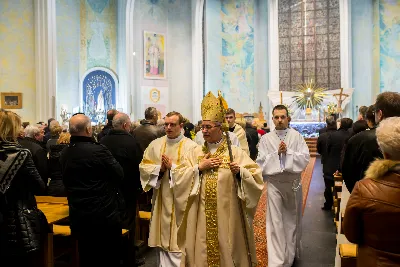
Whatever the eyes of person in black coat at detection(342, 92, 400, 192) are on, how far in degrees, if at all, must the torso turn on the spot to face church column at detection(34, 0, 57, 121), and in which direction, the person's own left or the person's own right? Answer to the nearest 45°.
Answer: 0° — they already face it

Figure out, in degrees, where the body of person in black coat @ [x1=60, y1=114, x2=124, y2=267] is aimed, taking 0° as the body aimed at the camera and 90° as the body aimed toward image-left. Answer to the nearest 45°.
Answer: approximately 225°

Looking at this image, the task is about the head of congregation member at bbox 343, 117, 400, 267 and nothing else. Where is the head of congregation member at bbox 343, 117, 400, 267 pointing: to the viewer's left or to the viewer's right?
to the viewer's left

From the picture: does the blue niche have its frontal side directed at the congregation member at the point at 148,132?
yes

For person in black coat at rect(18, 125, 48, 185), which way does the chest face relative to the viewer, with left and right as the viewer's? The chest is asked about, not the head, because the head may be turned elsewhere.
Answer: facing away from the viewer and to the right of the viewer

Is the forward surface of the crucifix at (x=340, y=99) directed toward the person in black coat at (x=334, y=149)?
yes

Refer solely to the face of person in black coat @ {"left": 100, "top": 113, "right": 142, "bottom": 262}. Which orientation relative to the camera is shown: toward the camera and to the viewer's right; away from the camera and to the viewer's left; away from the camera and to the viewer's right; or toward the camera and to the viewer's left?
away from the camera and to the viewer's right

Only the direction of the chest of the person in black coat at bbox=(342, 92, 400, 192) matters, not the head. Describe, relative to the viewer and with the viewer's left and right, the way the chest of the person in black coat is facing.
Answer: facing away from the viewer and to the left of the viewer

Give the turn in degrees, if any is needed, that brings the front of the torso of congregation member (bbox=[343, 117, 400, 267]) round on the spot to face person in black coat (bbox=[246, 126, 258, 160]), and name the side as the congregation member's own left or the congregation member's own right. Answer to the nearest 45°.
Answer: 0° — they already face them

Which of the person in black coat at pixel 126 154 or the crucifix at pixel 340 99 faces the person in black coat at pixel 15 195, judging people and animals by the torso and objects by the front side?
the crucifix

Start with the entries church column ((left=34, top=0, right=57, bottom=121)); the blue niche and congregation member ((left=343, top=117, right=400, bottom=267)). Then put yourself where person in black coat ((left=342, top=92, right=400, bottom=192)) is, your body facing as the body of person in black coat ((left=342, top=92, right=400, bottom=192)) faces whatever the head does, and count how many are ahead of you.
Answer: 2

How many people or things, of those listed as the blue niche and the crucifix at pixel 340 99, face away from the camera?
0

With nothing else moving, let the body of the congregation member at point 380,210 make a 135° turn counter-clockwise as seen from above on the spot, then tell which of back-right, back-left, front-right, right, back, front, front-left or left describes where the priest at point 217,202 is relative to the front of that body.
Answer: right

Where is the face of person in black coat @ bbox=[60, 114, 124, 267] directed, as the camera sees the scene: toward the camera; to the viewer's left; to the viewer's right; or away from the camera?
away from the camera

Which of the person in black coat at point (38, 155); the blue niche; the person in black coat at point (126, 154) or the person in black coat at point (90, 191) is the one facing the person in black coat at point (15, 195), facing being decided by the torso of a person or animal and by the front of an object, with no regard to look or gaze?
the blue niche

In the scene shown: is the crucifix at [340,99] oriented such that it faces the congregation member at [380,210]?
yes

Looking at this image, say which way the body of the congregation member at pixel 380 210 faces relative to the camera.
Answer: away from the camera

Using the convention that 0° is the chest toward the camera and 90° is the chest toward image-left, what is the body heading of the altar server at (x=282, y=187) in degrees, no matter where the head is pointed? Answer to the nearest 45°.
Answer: approximately 0°
